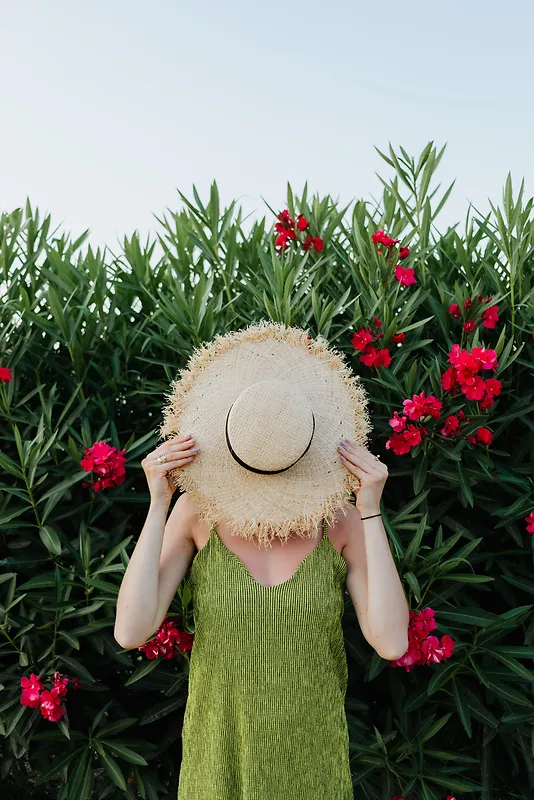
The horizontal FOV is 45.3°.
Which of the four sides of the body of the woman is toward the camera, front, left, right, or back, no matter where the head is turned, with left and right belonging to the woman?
front

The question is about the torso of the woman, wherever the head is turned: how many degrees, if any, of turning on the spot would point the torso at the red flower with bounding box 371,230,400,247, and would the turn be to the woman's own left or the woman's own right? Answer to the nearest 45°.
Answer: approximately 180°

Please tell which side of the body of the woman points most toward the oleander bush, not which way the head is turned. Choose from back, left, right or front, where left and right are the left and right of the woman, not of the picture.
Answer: back
